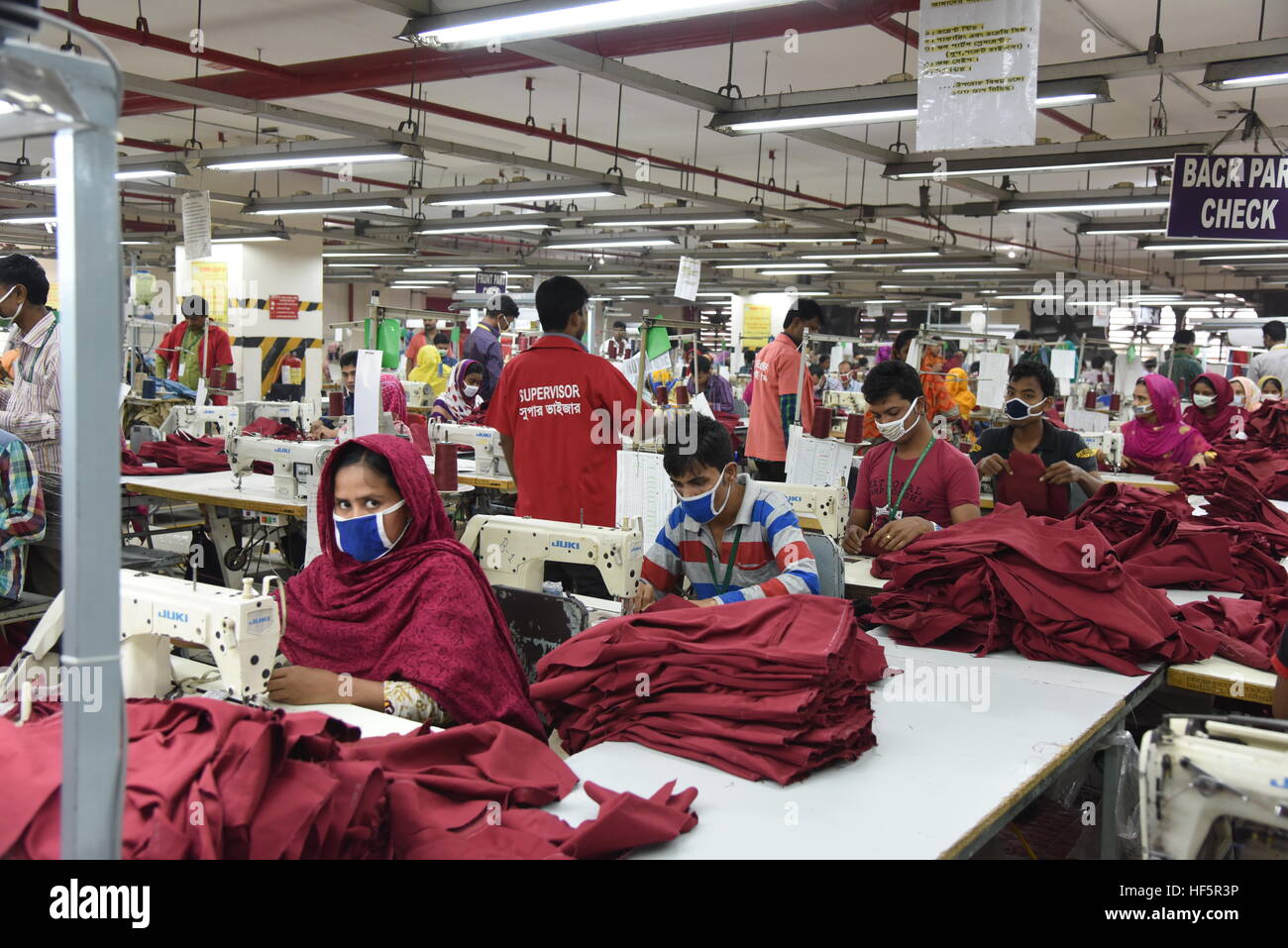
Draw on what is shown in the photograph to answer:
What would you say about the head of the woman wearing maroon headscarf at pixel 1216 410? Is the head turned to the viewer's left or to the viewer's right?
to the viewer's left

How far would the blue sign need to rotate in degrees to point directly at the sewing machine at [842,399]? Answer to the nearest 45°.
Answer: approximately 135° to its right

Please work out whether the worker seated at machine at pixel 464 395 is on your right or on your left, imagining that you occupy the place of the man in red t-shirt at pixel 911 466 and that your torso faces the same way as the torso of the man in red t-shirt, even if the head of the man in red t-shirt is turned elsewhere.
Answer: on your right

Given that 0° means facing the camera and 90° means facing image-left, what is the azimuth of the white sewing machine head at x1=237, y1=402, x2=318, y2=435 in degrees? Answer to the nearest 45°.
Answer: approximately 225°

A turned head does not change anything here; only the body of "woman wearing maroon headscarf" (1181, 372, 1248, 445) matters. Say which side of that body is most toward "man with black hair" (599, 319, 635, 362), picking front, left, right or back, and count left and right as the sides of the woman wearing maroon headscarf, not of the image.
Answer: right

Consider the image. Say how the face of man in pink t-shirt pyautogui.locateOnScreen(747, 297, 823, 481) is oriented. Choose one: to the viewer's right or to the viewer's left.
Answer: to the viewer's right

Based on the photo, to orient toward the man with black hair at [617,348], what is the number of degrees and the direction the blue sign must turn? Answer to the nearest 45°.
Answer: approximately 135° to its right

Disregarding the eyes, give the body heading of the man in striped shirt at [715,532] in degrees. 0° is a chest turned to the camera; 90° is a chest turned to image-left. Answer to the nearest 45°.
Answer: approximately 45°

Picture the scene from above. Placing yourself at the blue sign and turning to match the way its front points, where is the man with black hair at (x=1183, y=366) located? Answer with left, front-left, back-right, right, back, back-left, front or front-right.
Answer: back

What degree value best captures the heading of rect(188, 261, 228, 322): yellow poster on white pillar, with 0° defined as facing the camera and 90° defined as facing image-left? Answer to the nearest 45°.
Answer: approximately 0°

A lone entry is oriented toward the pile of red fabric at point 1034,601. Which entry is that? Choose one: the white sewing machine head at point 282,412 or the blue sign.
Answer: the blue sign

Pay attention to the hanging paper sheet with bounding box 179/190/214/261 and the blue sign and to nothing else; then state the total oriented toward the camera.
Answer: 2

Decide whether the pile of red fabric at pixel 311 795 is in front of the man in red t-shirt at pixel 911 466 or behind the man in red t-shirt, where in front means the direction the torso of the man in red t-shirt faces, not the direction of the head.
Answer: in front
